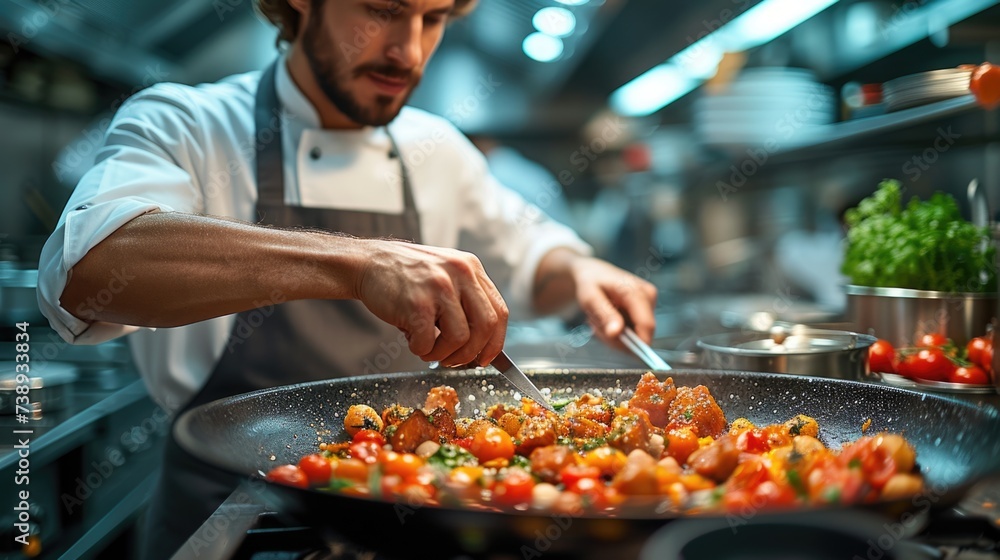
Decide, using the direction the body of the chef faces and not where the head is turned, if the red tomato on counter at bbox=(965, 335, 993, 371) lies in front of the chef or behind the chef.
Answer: in front

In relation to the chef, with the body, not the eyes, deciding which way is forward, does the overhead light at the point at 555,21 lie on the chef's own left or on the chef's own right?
on the chef's own left

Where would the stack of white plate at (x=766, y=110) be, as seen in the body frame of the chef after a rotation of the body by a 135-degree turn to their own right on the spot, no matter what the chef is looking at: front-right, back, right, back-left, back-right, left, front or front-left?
back-right

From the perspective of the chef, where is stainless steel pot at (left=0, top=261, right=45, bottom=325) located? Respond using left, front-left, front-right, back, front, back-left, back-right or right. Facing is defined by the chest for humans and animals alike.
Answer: back

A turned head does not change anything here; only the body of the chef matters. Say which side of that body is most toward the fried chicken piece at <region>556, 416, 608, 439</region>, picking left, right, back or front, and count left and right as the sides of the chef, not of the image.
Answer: front

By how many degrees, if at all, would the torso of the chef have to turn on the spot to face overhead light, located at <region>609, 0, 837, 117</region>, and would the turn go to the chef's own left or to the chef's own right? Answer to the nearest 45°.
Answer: approximately 90° to the chef's own left

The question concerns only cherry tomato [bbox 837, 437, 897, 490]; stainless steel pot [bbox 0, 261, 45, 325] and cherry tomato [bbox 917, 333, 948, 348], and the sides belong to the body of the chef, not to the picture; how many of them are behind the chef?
1

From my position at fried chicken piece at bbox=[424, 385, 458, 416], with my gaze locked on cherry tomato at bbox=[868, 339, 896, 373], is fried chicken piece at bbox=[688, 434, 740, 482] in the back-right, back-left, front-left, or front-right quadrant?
front-right

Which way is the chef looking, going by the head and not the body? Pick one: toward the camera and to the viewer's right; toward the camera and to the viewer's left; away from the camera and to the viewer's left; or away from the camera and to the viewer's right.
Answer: toward the camera and to the viewer's right

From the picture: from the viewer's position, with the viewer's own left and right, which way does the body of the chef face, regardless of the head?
facing the viewer and to the right of the viewer
